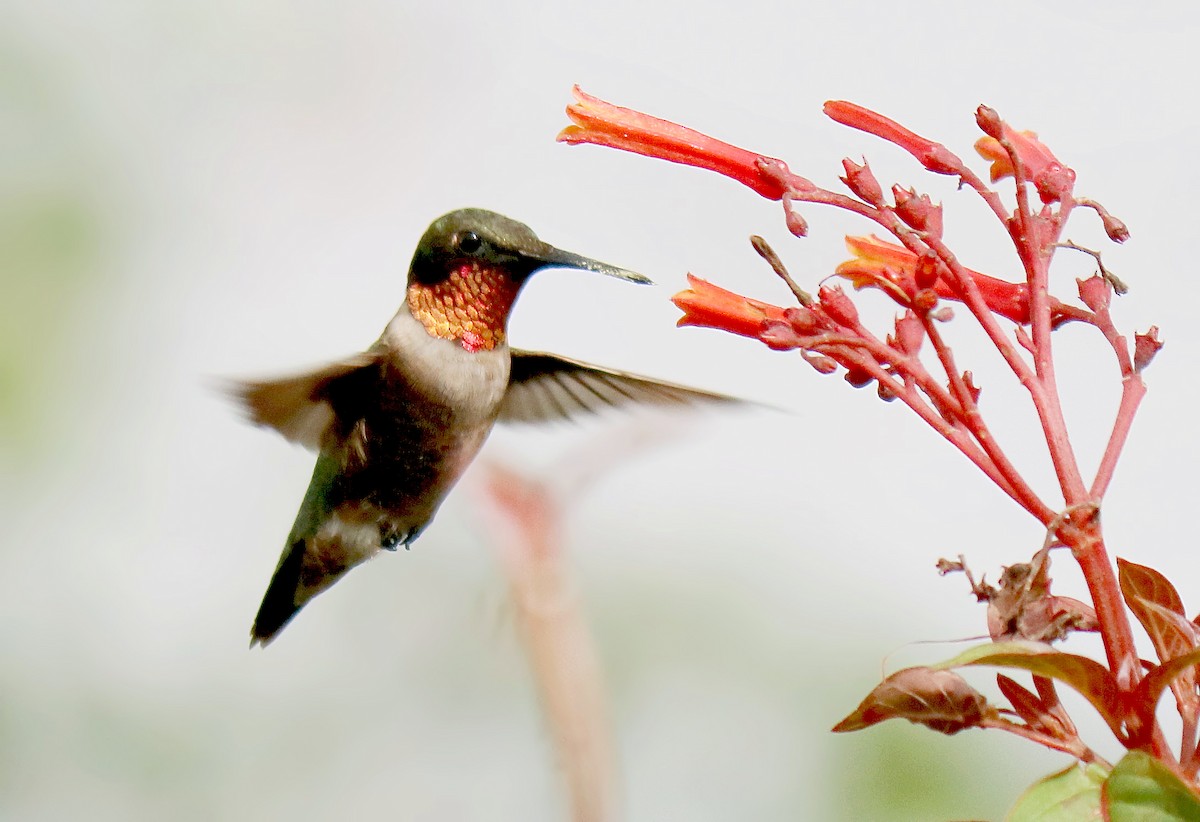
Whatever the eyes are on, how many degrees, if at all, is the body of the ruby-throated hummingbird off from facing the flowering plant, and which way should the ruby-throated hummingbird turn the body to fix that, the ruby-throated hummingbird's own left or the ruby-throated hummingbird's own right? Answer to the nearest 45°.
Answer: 0° — it already faces it

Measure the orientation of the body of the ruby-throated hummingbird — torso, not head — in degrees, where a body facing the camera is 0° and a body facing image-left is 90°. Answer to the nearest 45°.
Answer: approximately 315°
